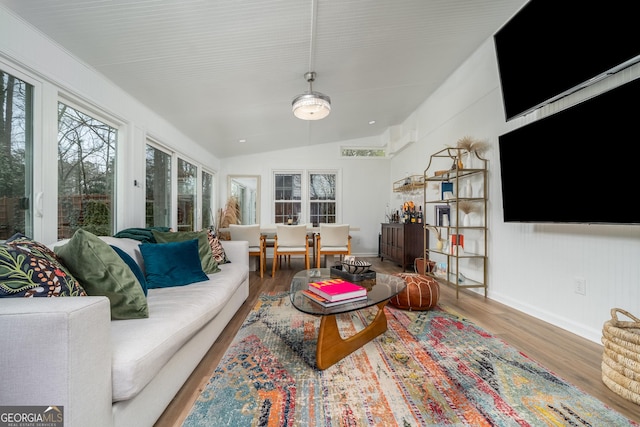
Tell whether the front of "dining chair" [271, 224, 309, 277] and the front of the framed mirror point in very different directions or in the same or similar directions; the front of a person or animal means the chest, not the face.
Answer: very different directions

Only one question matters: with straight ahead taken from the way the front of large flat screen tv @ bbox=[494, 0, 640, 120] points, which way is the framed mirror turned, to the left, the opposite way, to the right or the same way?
to the left

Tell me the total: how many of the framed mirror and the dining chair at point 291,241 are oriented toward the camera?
1

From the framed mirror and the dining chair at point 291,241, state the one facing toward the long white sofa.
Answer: the framed mirror

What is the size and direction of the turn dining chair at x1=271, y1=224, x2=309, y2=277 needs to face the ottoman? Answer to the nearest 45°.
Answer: approximately 135° to its right

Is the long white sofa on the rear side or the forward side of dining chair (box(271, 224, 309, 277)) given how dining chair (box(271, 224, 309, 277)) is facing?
on the rear side

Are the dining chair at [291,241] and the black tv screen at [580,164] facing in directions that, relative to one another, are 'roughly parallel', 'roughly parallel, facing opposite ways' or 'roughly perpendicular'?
roughly perpendicular

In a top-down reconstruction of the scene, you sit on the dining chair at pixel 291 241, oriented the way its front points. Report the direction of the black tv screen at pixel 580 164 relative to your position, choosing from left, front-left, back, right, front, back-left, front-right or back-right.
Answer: back-right

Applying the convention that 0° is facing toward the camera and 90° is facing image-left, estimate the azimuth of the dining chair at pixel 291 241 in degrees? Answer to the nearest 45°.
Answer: approximately 180°

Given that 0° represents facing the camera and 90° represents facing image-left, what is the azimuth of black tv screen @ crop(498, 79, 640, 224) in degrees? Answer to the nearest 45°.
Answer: approximately 45°

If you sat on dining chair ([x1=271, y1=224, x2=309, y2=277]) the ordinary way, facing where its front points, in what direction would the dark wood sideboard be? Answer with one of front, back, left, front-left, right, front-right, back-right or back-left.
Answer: right

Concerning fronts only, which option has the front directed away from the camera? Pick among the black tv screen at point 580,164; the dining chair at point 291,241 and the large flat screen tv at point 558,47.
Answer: the dining chair

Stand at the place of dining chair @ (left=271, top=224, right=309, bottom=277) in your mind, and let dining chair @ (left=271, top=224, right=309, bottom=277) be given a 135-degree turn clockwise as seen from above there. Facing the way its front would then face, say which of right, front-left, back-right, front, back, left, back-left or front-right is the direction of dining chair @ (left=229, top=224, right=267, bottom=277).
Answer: back-right

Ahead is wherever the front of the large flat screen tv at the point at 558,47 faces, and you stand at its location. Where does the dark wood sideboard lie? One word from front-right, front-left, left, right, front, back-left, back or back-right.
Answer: right

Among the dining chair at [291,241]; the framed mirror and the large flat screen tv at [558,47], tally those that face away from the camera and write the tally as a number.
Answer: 1
